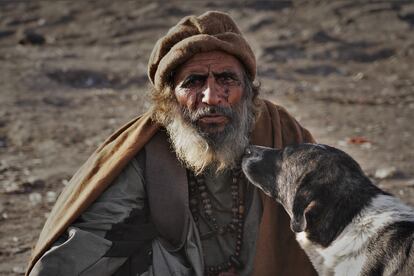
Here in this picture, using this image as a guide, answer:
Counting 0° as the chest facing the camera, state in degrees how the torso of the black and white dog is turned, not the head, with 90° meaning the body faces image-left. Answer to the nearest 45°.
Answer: approximately 90°

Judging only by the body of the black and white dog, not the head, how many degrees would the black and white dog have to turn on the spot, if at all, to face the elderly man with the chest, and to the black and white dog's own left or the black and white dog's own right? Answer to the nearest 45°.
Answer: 0° — it already faces them
